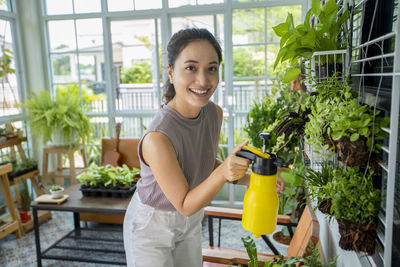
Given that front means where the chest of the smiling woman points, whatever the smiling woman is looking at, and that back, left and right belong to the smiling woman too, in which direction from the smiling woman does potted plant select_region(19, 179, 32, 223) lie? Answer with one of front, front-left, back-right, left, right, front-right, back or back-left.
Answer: back

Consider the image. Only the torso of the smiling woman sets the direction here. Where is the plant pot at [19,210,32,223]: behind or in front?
behind

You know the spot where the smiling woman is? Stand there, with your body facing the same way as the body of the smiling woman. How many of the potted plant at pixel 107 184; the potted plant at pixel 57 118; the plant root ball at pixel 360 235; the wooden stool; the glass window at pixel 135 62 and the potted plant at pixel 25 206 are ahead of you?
1

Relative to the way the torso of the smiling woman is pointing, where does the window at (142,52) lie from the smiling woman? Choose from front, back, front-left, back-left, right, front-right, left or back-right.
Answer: back-left

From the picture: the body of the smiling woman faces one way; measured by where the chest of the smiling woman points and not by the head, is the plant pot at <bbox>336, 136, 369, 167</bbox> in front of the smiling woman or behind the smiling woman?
in front

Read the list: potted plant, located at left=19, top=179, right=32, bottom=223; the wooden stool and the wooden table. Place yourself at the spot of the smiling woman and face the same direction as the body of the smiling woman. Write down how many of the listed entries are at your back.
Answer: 3

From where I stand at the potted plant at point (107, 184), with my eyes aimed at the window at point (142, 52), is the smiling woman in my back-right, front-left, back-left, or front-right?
back-right

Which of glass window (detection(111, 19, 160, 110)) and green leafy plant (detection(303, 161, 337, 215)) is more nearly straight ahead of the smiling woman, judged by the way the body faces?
the green leafy plant

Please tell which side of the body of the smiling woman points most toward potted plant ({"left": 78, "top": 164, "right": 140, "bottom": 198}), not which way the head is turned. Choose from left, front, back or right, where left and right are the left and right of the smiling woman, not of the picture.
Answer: back

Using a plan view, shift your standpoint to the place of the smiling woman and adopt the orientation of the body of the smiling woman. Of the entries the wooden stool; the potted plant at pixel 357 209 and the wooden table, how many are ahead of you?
1

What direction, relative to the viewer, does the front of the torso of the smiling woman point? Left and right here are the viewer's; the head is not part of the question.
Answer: facing the viewer and to the right of the viewer

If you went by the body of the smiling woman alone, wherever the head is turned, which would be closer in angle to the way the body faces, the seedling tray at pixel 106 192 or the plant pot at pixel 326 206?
the plant pot

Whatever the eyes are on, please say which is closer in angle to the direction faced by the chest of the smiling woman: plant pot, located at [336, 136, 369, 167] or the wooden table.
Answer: the plant pot

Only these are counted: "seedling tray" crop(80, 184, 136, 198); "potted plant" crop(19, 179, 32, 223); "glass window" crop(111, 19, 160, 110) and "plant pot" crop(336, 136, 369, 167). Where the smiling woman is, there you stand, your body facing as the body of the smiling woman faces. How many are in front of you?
1

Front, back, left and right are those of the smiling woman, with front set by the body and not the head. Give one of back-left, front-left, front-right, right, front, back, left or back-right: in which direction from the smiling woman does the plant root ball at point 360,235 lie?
front
